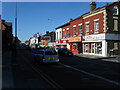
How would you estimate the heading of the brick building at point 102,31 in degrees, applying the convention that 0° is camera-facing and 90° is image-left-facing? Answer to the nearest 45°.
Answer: approximately 45°
